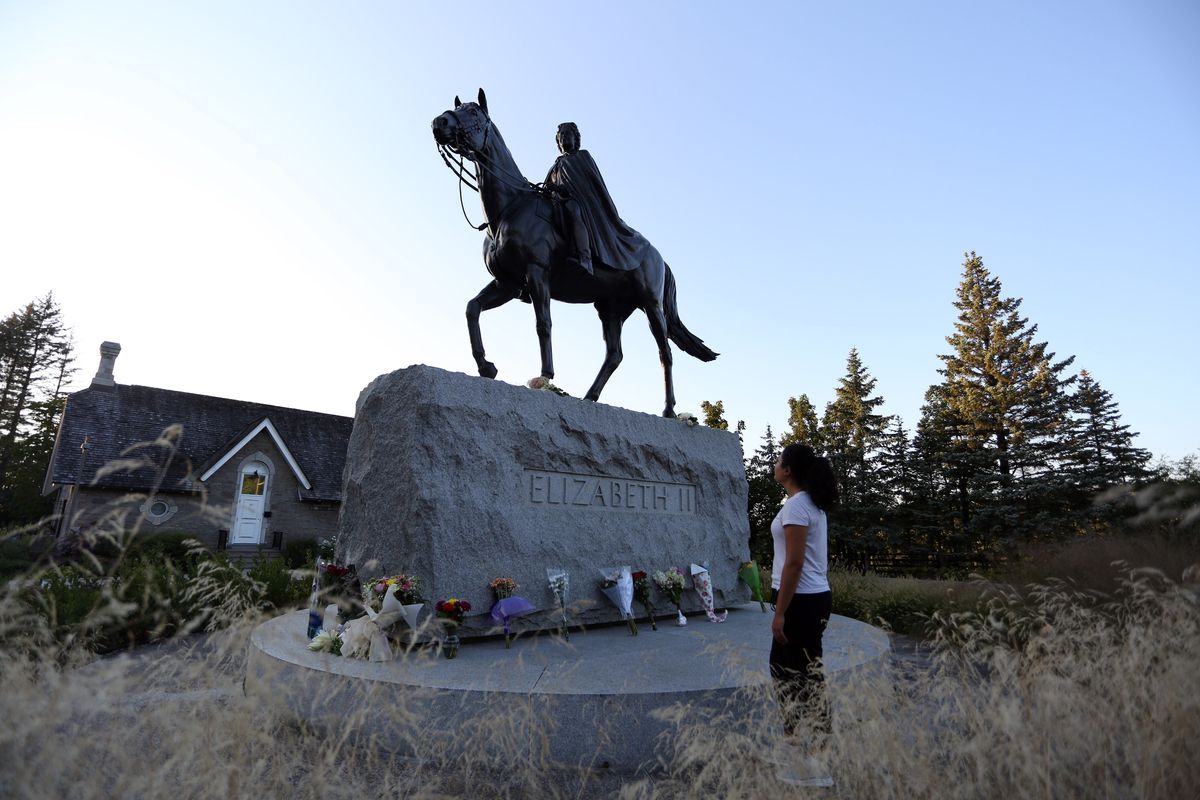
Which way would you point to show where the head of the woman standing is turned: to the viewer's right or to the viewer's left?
to the viewer's left

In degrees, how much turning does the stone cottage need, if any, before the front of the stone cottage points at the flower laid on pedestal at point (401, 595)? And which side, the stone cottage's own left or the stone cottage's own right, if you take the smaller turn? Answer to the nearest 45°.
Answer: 0° — it already faces it

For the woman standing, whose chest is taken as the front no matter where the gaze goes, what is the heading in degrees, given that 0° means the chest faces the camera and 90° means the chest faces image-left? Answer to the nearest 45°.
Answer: approximately 90°

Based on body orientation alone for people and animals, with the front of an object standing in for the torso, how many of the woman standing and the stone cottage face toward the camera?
1

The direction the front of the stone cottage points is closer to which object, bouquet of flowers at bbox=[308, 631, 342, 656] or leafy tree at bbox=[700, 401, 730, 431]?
the bouquet of flowers

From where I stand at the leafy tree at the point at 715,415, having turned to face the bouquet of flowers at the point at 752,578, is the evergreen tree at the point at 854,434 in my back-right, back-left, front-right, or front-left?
back-left

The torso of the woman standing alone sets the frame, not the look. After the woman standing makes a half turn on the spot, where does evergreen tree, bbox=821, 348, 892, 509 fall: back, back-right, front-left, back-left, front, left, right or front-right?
left

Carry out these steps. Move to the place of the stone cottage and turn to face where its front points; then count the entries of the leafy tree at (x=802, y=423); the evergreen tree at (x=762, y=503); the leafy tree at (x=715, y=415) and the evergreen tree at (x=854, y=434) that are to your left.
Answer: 4

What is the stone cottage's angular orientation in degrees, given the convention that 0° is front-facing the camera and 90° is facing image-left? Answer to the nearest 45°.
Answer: approximately 0°

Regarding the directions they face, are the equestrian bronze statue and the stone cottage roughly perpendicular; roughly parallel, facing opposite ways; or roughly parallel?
roughly perpendicular

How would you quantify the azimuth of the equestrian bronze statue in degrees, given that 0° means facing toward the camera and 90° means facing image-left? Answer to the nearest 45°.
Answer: approximately 45°

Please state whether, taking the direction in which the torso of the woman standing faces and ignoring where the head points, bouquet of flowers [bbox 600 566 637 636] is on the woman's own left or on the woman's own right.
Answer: on the woman's own right

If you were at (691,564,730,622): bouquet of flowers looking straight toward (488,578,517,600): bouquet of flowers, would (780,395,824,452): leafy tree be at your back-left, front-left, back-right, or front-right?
back-right
